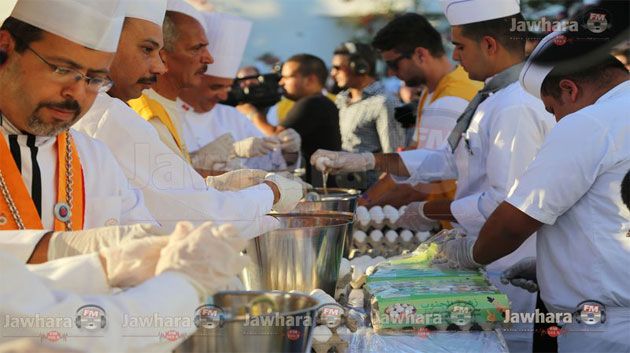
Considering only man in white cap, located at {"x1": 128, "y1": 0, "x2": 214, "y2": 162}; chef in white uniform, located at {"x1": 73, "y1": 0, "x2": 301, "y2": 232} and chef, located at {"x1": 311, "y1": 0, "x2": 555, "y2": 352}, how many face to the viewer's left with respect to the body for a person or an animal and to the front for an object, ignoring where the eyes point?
1

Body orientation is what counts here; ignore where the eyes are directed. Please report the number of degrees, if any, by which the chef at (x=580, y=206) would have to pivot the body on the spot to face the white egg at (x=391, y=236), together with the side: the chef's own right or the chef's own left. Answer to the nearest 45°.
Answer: approximately 45° to the chef's own right

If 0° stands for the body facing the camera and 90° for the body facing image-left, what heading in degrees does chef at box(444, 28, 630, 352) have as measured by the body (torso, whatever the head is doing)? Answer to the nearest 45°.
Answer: approximately 90°

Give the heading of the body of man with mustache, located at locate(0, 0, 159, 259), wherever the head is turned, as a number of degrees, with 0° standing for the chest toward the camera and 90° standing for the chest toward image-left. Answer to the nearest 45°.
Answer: approximately 315°

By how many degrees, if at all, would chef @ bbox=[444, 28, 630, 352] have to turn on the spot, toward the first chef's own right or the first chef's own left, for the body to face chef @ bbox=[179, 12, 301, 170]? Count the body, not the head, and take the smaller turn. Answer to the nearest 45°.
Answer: approximately 45° to the first chef's own right

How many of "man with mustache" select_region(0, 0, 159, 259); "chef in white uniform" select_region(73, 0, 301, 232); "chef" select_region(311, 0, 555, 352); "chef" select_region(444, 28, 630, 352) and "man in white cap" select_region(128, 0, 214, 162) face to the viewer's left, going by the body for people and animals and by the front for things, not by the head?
2

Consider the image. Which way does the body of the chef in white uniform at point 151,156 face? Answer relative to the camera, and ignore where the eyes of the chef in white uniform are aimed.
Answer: to the viewer's right

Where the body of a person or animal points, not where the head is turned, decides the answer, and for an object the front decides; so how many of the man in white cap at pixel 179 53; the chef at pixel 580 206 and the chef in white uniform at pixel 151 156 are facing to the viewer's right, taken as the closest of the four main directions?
2

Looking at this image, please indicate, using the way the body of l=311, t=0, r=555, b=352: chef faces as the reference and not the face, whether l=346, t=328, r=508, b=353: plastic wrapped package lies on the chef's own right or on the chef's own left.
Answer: on the chef's own left

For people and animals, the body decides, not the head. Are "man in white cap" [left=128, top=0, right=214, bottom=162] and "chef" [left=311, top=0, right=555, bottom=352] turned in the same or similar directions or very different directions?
very different directions

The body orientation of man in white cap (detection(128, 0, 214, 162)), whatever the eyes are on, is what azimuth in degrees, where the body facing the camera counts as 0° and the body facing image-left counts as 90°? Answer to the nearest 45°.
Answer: approximately 270°
